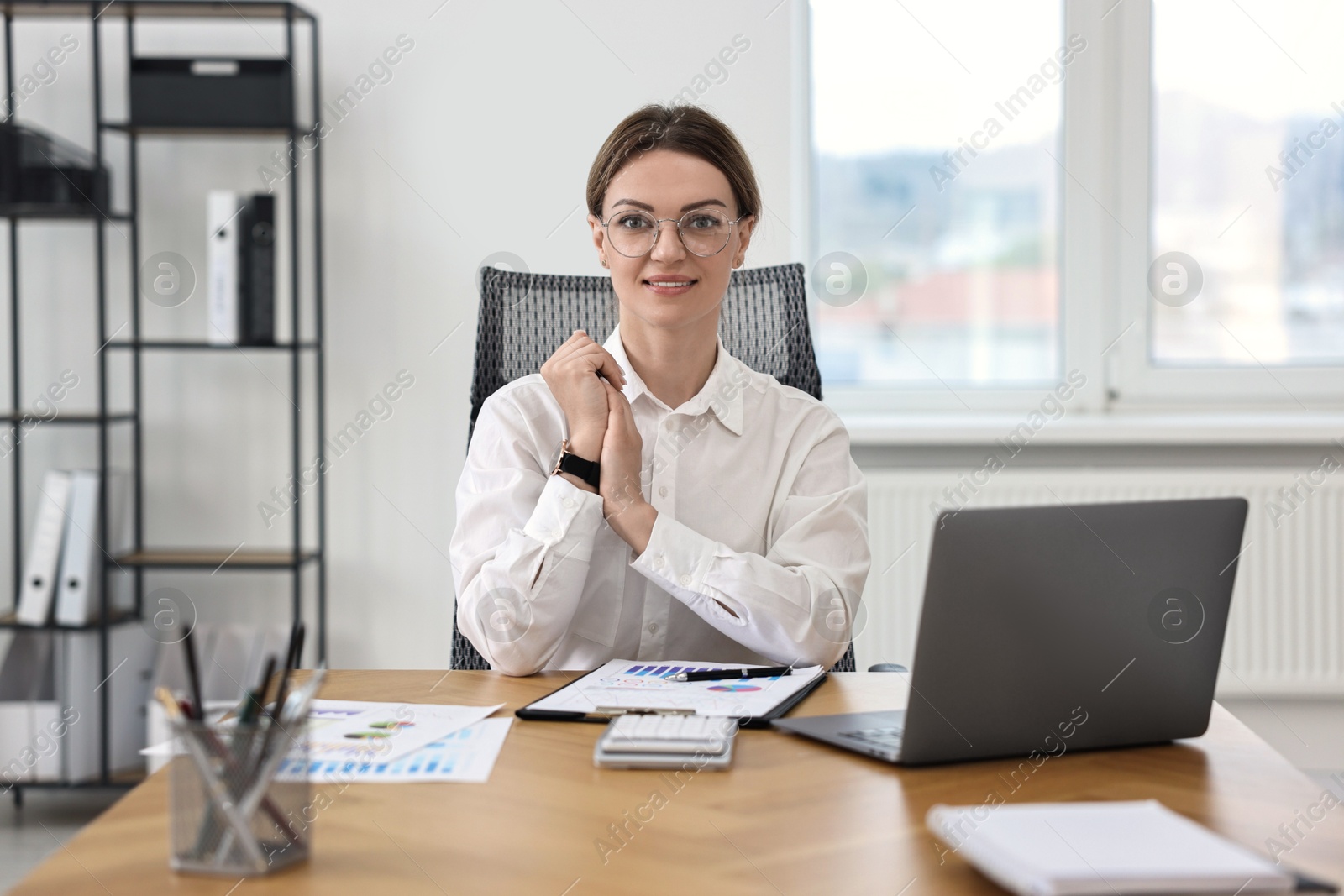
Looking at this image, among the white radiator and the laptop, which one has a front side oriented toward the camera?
the white radiator

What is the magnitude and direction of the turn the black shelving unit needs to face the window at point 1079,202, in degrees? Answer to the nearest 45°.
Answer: approximately 90° to its left

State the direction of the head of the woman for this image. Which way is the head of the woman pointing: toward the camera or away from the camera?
toward the camera

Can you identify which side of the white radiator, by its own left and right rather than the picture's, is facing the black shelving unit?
right

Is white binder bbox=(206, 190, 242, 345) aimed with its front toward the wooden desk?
yes

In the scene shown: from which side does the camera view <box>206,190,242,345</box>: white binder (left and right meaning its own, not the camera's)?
front

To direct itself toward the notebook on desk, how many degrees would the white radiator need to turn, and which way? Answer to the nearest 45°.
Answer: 0° — it already faces it

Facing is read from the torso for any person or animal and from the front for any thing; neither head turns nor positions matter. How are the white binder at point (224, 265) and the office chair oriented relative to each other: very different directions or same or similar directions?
same or similar directions

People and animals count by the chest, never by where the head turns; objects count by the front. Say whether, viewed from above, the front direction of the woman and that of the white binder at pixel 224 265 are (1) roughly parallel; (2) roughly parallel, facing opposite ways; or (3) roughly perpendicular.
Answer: roughly parallel

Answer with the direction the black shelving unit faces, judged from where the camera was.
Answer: facing the viewer

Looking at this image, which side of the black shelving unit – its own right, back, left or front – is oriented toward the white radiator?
left

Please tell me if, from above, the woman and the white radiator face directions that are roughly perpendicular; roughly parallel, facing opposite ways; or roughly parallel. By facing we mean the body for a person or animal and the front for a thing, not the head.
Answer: roughly parallel

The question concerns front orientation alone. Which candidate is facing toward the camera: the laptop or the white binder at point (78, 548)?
the white binder

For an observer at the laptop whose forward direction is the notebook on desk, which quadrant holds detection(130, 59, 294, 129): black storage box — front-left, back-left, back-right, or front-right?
back-right

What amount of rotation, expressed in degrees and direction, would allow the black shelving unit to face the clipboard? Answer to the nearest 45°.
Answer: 0° — it already faces it

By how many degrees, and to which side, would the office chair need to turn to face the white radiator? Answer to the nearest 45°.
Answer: approximately 135° to its left

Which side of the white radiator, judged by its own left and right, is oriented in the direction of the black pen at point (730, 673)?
front

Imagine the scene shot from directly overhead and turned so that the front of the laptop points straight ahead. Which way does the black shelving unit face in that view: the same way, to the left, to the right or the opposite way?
the opposite way

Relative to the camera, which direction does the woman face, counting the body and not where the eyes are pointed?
toward the camera
